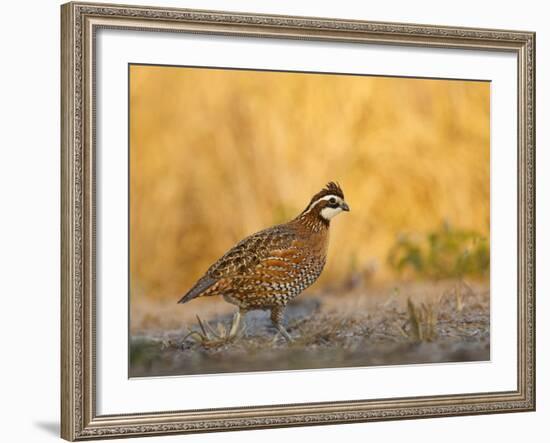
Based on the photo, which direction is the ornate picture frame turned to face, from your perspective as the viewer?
facing the viewer and to the right of the viewer
